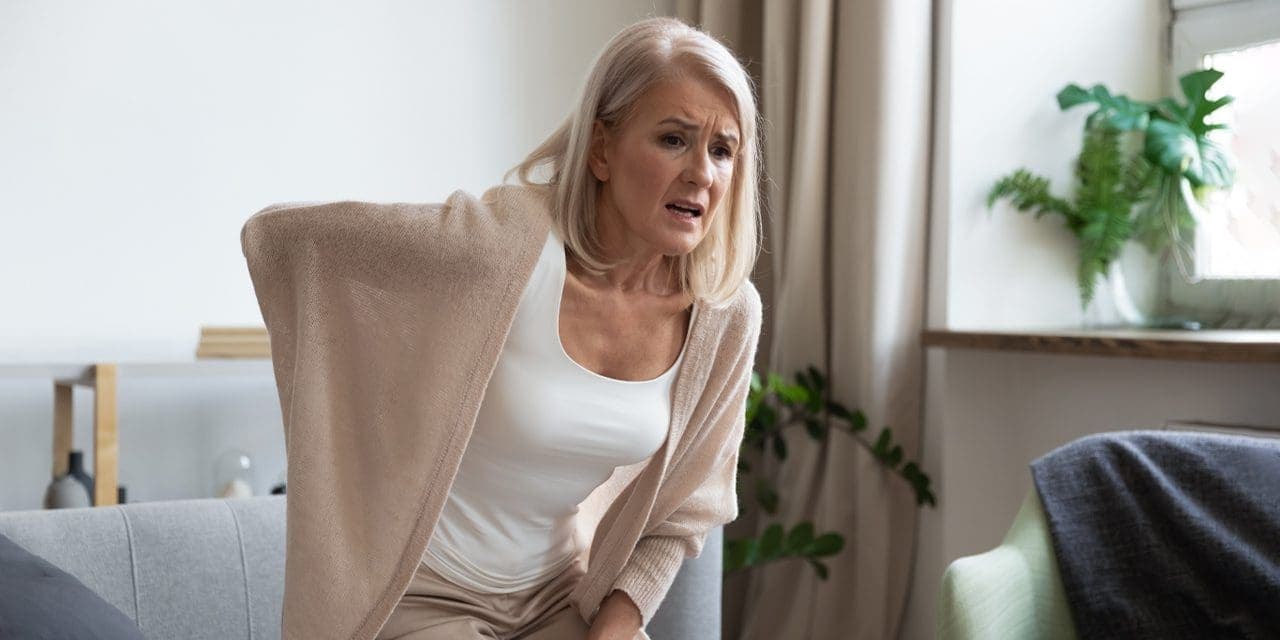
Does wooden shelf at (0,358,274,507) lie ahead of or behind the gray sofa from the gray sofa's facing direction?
behind

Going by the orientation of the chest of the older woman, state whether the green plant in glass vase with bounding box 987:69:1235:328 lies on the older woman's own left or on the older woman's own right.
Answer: on the older woman's own left

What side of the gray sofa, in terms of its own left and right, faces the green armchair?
left

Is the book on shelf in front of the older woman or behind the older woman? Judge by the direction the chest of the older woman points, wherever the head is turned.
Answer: behind

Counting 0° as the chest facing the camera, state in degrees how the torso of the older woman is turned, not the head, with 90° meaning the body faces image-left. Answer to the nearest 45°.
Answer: approximately 315°

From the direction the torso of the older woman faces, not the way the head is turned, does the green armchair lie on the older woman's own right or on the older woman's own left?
on the older woman's own left

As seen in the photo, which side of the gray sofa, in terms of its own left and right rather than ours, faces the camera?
front

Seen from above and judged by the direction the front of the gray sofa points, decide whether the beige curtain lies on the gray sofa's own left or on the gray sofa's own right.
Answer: on the gray sofa's own left

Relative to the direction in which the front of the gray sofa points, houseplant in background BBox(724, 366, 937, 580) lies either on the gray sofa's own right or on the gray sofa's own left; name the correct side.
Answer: on the gray sofa's own left

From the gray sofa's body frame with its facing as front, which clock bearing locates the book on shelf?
The book on shelf is roughly at 6 o'clock from the gray sofa.

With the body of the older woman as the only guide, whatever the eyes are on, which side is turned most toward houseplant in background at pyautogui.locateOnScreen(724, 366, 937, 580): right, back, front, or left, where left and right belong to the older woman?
left
